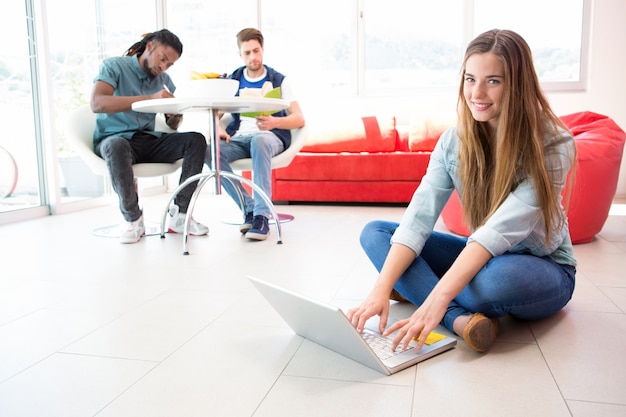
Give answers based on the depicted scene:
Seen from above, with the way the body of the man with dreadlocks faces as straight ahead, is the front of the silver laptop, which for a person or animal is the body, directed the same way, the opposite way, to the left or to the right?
to the left

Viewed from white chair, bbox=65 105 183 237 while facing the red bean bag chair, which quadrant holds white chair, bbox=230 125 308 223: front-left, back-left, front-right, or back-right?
front-left

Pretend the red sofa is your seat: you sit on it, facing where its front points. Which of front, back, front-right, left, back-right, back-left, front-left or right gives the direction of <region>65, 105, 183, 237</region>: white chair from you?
front-right

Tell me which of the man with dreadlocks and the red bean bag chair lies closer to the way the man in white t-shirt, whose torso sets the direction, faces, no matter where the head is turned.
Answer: the man with dreadlocks

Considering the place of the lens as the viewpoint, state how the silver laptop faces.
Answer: facing away from the viewer and to the right of the viewer

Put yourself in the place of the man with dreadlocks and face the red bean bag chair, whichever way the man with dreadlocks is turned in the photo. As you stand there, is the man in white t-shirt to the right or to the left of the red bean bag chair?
left

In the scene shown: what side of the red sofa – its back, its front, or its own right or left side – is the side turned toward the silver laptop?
front

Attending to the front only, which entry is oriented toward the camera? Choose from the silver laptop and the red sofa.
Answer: the red sofa

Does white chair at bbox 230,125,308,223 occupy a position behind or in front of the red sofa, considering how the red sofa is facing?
in front

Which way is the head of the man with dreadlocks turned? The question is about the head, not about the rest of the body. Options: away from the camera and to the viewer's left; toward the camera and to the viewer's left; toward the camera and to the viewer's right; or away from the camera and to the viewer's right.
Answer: toward the camera and to the viewer's right

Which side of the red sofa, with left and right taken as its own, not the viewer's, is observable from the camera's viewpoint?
front

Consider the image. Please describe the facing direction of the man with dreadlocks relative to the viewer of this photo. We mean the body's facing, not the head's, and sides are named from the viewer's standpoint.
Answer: facing the viewer and to the right of the viewer

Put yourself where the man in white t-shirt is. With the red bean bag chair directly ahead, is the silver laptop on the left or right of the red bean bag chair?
right

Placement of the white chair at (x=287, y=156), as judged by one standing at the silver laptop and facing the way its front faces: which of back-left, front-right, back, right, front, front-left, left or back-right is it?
front-left

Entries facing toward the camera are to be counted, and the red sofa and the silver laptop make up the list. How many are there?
1

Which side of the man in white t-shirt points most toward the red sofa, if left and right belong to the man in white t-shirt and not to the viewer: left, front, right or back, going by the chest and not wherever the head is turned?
back

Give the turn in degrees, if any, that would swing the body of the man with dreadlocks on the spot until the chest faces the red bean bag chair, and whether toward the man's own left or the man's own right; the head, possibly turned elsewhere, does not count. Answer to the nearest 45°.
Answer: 0° — they already face it
